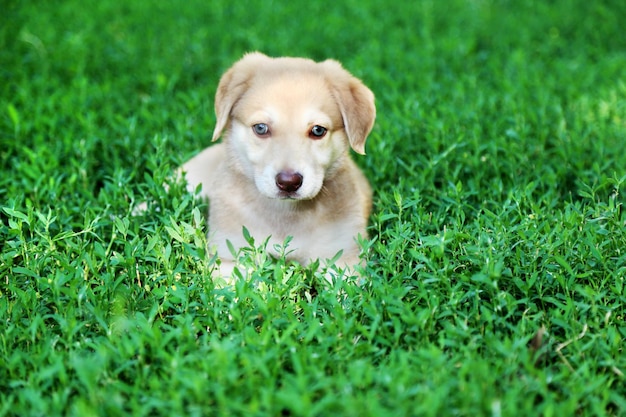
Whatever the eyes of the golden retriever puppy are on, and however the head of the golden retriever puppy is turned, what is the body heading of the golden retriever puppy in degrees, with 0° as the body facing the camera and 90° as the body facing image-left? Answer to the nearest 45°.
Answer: approximately 0°
